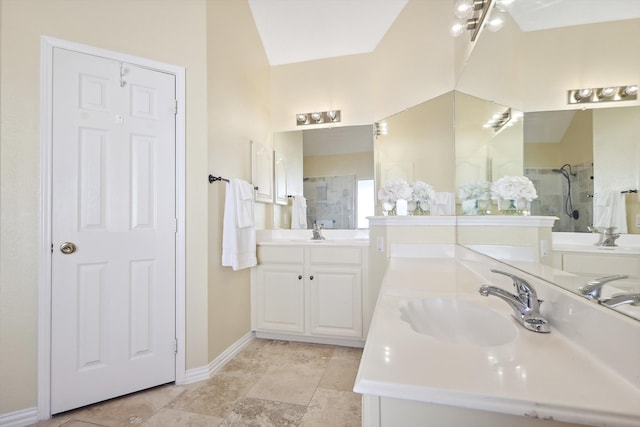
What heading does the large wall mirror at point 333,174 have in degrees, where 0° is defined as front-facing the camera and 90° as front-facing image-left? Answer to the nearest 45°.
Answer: approximately 0°

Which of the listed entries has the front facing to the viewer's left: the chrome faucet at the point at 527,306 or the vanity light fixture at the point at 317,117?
the chrome faucet

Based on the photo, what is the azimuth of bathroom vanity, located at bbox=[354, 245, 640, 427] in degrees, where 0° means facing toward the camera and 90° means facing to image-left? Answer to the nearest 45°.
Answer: approximately 90°

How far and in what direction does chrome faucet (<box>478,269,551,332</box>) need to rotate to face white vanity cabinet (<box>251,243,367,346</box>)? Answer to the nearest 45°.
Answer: approximately 45° to its right

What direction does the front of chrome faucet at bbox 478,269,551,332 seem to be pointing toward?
to the viewer's left

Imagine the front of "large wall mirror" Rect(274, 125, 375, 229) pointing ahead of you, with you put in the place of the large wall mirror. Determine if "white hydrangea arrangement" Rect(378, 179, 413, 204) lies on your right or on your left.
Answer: on your left

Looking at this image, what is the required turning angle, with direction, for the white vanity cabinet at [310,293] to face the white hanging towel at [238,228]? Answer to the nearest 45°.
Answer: approximately 90° to its right

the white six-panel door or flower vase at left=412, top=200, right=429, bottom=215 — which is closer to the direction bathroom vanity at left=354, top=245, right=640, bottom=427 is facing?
the white six-panel door
